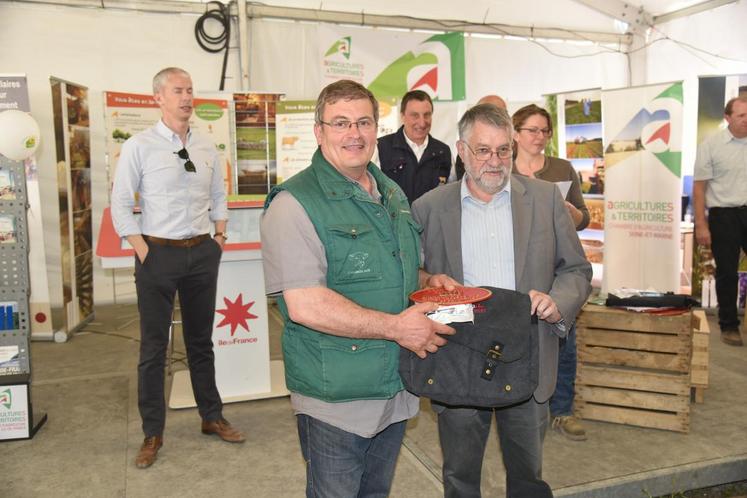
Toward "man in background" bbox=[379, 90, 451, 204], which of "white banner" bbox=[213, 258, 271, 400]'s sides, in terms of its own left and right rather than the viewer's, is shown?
left

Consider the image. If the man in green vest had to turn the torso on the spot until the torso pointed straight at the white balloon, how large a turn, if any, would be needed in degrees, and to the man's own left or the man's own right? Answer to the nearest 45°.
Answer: approximately 180°

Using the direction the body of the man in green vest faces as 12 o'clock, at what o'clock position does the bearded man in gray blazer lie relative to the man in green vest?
The bearded man in gray blazer is roughly at 9 o'clock from the man in green vest.

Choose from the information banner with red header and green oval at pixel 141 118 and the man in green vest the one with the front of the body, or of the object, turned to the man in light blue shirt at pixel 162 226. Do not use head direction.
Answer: the information banner with red header and green oval

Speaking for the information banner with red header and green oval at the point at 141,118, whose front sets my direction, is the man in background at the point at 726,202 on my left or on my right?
on my left

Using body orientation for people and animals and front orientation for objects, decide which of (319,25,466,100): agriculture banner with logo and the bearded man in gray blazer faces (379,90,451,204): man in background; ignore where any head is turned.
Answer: the agriculture banner with logo

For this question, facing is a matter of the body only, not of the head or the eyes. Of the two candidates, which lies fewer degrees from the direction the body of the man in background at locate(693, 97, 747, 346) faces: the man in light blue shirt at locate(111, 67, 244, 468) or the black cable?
the man in light blue shirt

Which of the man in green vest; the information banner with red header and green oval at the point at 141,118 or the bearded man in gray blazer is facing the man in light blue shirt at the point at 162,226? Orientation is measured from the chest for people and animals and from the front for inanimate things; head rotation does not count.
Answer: the information banner with red header and green oval

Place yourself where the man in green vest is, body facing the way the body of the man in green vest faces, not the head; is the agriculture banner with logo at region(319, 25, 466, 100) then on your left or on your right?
on your left

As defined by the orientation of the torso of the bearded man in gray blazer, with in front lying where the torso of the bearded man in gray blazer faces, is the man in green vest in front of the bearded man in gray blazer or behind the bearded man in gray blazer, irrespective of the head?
in front

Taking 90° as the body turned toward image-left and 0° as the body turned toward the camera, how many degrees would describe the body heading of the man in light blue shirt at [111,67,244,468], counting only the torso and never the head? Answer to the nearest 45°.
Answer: approximately 315°
